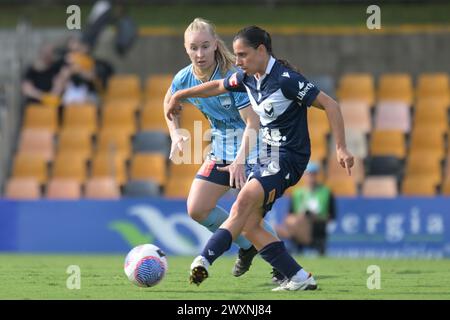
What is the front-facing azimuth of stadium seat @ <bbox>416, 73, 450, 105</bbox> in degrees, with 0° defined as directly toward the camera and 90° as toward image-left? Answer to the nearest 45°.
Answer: approximately 0°

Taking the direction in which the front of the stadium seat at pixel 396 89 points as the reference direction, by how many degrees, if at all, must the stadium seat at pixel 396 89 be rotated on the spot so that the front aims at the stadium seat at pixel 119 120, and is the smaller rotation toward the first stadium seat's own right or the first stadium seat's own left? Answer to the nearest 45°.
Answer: approximately 90° to the first stadium seat's own right

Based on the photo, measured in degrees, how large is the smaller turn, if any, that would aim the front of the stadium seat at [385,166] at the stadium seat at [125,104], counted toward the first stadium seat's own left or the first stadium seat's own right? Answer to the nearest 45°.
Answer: approximately 90° to the first stadium seat's own right

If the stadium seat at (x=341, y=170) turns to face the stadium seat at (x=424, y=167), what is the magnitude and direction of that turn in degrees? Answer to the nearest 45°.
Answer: approximately 90° to its left

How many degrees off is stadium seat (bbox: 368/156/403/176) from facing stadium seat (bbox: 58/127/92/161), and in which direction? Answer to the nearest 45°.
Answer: approximately 90° to its right

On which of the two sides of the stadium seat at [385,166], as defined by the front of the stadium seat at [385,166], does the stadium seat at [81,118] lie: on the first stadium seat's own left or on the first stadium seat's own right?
on the first stadium seat's own right

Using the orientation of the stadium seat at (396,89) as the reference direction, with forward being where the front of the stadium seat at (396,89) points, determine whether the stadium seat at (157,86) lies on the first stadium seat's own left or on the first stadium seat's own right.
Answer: on the first stadium seat's own right

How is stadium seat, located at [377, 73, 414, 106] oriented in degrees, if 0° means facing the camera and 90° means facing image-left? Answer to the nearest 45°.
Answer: approximately 0°

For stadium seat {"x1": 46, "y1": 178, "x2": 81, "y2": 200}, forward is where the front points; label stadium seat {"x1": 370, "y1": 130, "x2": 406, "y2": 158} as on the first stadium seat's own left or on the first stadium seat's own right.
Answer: on the first stadium seat's own left
